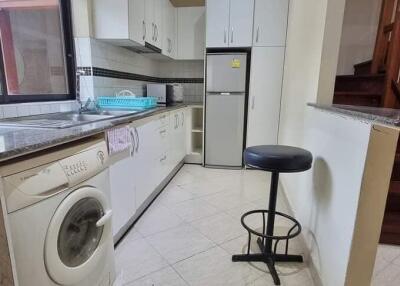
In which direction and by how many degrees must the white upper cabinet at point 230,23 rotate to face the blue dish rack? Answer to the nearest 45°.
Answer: approximately 45° to its right

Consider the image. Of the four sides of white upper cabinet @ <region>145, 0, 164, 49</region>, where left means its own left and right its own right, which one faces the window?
right

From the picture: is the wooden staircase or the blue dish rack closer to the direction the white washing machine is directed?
the wooden staircase

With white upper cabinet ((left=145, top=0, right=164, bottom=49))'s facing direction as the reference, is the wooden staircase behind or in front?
in front

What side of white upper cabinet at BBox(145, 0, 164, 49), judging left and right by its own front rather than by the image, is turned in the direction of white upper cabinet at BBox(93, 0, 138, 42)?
right

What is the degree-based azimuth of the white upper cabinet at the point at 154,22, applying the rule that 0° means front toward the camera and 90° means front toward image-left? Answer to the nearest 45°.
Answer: approximately 315°

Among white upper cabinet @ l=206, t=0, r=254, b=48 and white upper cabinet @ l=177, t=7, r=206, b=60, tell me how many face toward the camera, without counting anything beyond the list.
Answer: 2

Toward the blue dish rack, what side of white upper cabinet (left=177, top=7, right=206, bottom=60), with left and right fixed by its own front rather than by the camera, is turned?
front

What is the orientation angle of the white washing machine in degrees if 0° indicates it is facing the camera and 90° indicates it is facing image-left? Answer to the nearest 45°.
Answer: approximately 315°

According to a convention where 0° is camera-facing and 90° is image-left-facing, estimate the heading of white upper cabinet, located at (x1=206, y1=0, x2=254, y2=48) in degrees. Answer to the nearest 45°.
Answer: approximately 0°

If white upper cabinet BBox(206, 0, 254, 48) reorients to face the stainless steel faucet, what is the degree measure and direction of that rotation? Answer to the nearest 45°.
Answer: approximately 45° to its right
